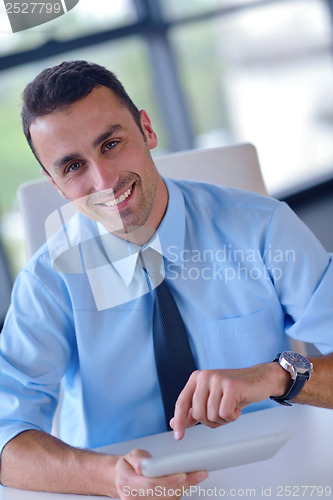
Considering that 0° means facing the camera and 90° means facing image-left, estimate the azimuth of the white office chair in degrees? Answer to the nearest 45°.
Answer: approximately 0°
